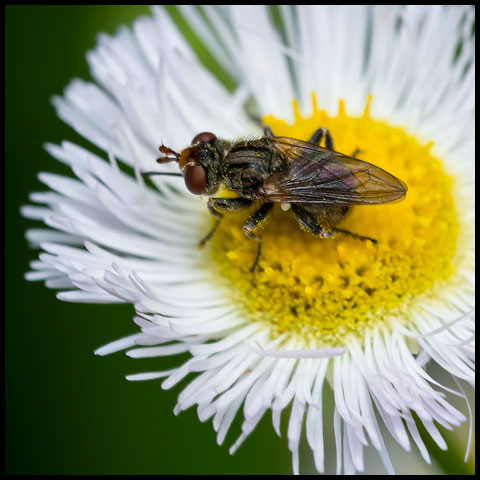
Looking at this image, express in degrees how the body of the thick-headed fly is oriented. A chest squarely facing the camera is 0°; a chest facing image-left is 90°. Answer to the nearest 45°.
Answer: approximately 90°
